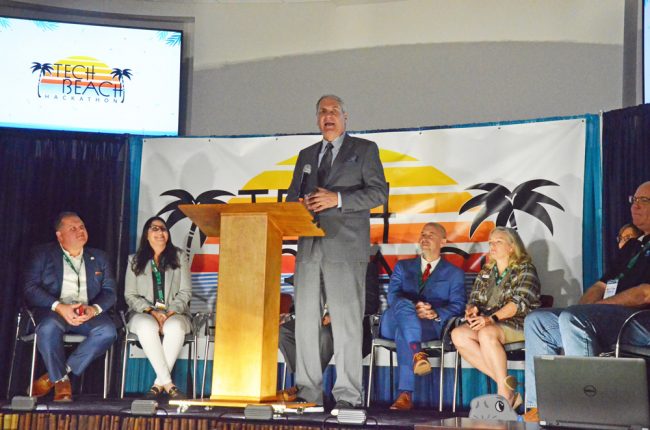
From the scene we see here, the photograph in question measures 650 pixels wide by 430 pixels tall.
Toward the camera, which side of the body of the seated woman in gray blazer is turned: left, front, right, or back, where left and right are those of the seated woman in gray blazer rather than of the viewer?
front

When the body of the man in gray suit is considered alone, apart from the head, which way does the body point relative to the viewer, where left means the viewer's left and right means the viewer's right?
facing the viewer and to the left of the viewer

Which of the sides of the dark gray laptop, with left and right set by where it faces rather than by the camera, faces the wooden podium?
left

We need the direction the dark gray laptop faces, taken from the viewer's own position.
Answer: facing away from the viewer

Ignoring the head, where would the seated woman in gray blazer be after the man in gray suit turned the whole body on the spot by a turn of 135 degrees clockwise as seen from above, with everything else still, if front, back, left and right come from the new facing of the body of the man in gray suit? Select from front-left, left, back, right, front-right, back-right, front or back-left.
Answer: front-left

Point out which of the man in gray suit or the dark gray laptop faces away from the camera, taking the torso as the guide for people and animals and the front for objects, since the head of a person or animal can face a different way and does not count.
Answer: the dark gray laptop

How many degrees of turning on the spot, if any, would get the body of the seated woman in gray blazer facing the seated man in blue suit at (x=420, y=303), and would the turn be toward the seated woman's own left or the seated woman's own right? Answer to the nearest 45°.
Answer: approximately 45° to the seated woman's own left

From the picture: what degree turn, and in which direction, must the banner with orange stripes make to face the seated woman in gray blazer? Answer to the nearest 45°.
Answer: approximately 90° to its right

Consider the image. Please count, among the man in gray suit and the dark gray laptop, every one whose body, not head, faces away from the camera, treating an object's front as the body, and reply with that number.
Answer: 1

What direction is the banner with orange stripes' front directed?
toward the camera

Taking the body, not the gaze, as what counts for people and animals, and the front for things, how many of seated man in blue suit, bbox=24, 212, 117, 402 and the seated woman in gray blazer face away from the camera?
0

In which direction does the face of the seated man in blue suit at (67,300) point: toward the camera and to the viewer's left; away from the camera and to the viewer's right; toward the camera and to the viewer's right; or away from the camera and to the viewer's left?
toward the camera and to the viewer's right
